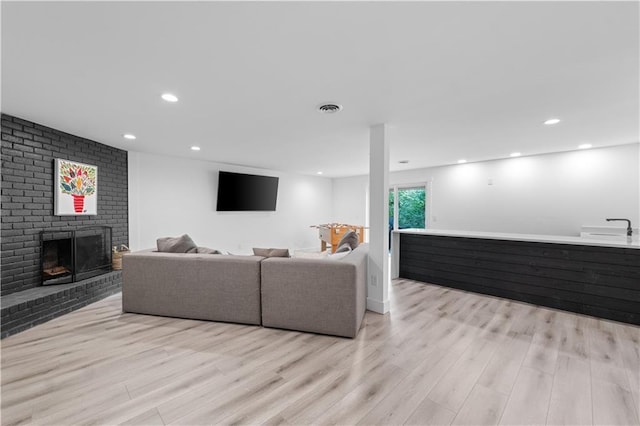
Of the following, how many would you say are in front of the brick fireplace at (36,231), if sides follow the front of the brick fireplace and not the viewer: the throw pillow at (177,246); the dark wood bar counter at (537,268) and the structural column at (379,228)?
3

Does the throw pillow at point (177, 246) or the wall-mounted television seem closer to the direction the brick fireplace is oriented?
the throw pillow

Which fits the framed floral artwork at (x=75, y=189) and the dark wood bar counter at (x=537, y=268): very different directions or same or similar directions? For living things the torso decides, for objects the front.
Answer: very different directions

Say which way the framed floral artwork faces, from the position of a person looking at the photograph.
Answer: facing the viewer and to the right of the viewer

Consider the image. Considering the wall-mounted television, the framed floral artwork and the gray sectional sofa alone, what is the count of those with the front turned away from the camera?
1

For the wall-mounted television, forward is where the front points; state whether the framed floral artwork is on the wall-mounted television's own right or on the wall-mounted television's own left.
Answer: on the wall-mounted television's own right

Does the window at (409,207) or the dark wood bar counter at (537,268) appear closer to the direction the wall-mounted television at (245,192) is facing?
the dark wood bar counter

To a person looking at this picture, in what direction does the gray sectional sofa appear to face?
facing away from the viewer

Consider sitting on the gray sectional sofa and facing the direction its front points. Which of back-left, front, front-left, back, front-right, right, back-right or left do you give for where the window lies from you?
front-right

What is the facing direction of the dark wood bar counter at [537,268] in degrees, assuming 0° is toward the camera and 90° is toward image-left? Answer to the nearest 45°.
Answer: approximately 45°

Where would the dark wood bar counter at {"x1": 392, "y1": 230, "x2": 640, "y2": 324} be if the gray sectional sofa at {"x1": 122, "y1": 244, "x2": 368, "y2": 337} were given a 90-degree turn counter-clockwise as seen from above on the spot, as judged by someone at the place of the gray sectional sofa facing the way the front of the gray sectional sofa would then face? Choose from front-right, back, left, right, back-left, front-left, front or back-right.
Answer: back

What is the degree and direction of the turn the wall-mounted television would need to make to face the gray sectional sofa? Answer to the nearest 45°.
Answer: approximately 45° to its right

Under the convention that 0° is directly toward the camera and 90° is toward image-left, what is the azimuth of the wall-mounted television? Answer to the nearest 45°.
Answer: approximately 315°

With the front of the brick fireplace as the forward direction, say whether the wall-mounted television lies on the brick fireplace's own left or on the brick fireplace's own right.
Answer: on the brick fireplace's own left
